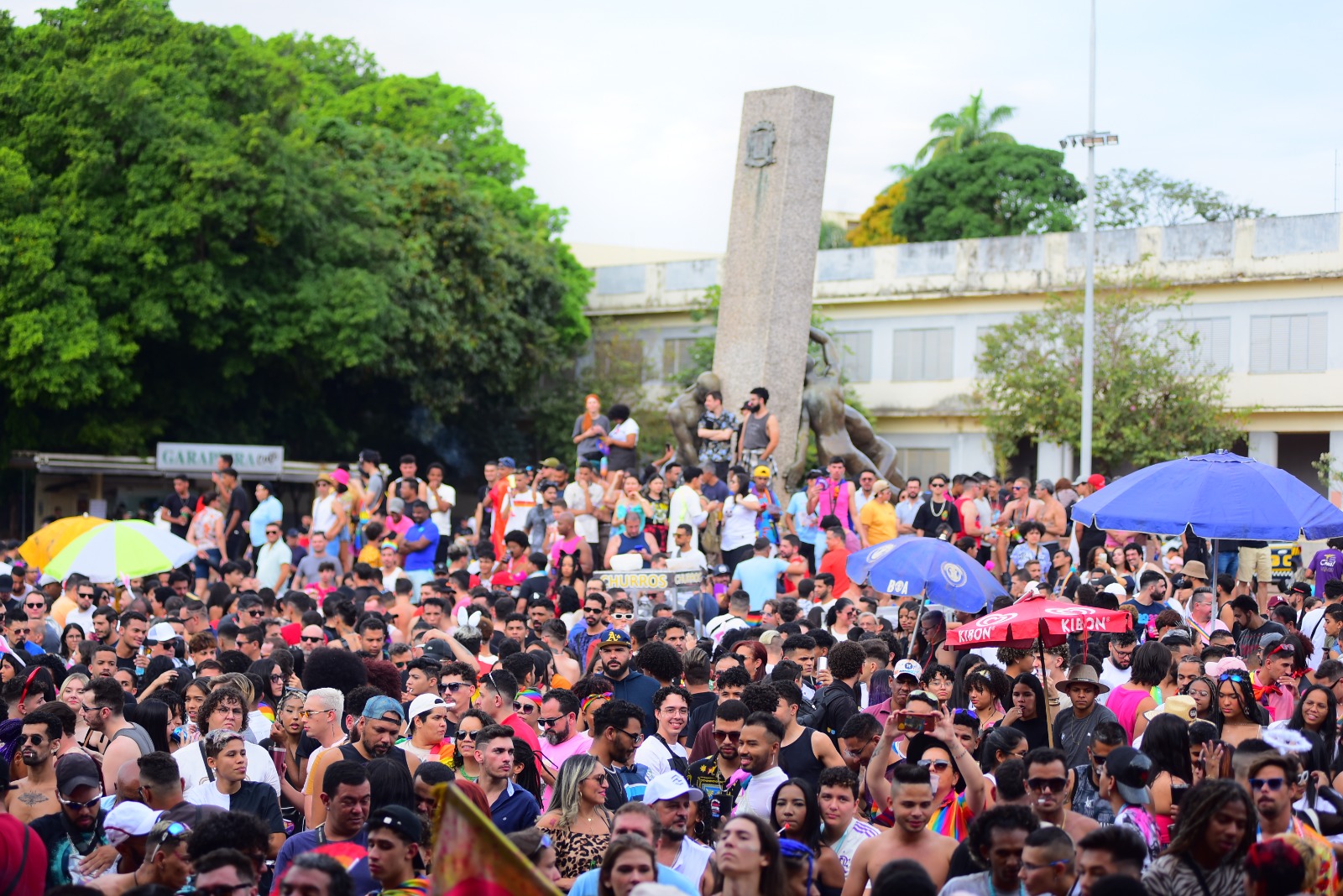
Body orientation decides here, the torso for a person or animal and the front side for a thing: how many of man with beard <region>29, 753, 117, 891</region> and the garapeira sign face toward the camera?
2

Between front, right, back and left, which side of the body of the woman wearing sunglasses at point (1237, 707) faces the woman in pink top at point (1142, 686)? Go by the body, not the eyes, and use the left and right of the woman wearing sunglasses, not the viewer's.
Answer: right

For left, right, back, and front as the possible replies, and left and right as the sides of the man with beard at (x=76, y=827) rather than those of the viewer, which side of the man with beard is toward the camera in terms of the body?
front

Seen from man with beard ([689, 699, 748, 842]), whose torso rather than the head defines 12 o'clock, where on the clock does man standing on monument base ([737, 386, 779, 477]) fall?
The man standing on monument base is roughly at 6 o'clock from the man with beard.

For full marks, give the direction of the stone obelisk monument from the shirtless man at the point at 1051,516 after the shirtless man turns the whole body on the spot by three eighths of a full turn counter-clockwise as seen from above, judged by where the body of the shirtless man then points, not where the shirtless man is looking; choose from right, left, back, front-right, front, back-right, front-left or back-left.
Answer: back-left

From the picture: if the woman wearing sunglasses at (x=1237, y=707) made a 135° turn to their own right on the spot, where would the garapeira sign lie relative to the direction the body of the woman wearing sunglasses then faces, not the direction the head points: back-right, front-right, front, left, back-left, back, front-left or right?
front-left

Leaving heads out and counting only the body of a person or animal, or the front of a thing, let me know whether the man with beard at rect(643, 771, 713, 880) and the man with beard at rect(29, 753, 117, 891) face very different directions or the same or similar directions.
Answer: same or similar directions

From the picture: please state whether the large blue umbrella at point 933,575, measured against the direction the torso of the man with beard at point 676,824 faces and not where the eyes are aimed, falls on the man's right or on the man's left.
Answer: on the man's left

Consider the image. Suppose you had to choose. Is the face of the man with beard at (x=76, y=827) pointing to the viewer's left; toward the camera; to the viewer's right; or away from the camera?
toward the camera

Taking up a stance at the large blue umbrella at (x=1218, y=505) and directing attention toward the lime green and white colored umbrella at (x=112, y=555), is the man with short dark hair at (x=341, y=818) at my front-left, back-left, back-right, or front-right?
front-left

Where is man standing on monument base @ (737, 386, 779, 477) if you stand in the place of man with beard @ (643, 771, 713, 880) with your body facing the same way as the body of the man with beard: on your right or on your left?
on your left

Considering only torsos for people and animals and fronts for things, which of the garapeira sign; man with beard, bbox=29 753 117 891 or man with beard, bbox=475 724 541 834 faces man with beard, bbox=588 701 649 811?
the garapeira sign

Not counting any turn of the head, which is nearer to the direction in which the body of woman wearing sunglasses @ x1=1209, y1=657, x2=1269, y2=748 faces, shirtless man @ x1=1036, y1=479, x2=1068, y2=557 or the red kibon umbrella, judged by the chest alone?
the red kibon umbrella

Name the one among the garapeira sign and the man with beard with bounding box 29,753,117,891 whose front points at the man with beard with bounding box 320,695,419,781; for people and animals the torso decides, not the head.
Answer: the garapeira sign

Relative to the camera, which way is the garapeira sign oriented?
toward the camera

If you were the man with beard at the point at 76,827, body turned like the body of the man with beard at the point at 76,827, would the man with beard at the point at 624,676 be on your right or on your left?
on your left

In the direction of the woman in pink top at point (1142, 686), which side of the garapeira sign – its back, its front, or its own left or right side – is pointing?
front

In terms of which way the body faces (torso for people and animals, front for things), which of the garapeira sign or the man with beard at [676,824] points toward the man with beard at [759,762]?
the garapeira sign

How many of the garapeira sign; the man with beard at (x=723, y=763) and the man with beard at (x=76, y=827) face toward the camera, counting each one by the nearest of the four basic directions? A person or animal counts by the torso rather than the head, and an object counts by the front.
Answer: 3
